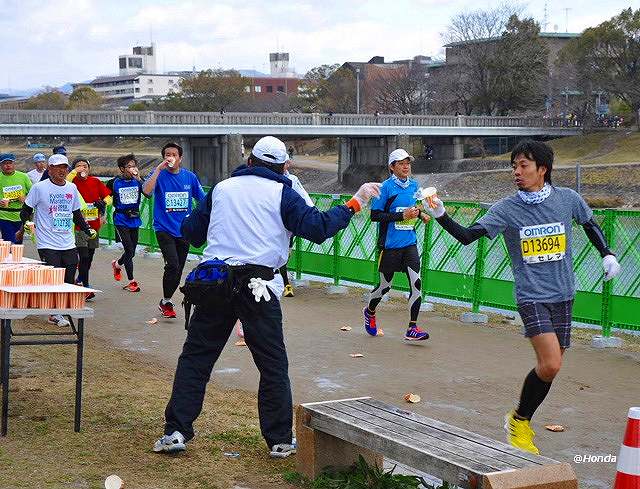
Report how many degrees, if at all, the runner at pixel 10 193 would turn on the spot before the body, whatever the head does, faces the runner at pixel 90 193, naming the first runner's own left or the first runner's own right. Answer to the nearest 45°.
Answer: approximately 45° to the first runner's own left

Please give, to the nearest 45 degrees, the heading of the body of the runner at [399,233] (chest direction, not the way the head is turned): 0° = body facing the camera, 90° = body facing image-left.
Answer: approximately 315°

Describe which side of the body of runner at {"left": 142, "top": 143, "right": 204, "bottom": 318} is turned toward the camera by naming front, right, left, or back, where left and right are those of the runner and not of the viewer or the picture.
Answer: front

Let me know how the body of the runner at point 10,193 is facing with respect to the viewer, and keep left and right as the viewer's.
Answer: facing the viewer

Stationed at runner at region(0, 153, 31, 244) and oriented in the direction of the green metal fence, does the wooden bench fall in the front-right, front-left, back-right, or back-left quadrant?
front-right

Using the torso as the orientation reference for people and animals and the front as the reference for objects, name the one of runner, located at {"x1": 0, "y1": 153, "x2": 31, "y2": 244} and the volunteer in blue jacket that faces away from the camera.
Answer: the volunteer in blue jacket

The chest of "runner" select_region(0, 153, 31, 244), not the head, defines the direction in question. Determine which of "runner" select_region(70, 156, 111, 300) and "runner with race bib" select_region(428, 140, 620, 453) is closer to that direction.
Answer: the runner with race bib

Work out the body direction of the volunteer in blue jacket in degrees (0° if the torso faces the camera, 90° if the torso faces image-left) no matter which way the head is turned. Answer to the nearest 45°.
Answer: approximately 180°

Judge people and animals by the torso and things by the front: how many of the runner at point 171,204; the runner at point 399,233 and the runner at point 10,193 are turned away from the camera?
0

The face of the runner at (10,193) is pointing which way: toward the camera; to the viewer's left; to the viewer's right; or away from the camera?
toward the camera

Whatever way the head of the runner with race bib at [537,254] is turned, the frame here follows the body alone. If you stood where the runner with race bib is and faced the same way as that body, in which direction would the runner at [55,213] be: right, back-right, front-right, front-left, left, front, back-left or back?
back-right

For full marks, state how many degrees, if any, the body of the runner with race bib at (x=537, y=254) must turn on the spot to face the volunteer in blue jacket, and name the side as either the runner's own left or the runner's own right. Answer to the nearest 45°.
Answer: approximately 45° to the runner's own right

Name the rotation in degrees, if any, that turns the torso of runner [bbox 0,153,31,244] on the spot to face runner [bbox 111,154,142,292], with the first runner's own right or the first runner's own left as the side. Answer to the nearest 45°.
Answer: approximately 90° to the first runner's own left

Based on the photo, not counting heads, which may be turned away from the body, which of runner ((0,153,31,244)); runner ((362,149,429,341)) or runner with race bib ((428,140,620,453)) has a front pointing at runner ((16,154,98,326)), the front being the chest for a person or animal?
runner ((0,153,31,244))
